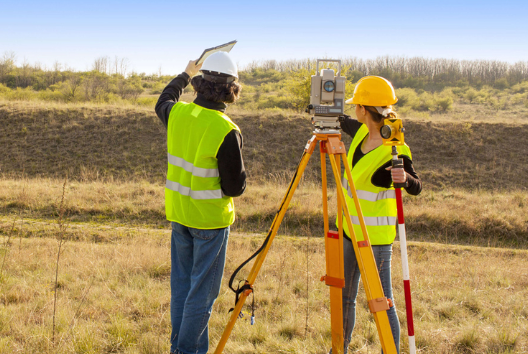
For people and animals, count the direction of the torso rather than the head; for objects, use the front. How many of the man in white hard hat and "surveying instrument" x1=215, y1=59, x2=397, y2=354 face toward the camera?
1

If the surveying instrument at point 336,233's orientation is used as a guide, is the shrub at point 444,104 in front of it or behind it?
behind

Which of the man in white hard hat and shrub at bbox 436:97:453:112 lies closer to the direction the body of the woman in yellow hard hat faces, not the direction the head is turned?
the man in white hard hat

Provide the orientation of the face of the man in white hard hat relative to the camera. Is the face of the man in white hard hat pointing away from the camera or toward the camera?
away from the camera

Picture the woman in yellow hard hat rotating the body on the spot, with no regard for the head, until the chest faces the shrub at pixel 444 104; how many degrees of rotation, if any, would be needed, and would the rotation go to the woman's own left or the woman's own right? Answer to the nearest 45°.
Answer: approximately 135° to the woman's own right

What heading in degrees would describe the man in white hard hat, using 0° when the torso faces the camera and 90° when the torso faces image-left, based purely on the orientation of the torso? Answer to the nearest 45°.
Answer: approximately 225°

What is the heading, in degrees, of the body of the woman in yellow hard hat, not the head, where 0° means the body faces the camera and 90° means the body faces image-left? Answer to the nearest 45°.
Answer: approximately 45°

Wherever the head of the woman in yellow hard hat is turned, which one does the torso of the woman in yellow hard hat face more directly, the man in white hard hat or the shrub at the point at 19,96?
the man in white hard hat

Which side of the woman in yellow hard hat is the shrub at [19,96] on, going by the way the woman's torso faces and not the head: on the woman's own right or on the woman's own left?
on the woman's own right

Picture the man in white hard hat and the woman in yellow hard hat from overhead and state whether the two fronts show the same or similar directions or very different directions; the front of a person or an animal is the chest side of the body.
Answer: very different directions
